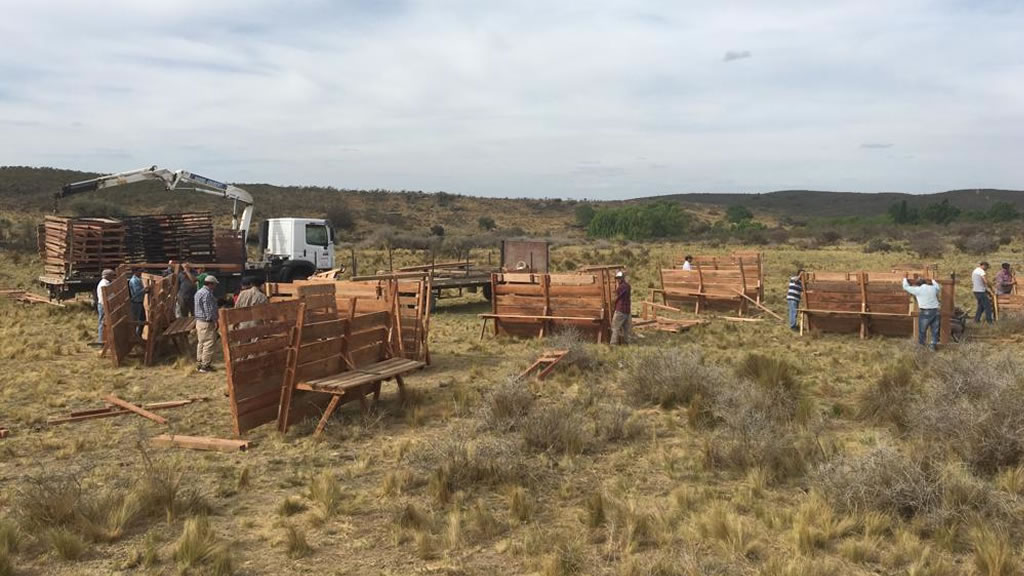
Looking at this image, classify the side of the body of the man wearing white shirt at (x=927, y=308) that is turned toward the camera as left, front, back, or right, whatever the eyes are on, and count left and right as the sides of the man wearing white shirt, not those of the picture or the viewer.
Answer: back

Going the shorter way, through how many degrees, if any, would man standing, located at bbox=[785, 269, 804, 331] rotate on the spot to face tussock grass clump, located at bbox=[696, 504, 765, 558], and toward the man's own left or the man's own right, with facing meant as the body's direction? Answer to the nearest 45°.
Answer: approximately 90° to the man's own right

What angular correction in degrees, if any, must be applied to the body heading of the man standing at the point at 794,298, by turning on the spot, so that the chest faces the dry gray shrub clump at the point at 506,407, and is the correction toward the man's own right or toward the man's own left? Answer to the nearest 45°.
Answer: approximately 90° to the man's own right

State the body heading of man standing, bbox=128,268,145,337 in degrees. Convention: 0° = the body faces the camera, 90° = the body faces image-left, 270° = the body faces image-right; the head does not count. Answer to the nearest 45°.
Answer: approximately 270°

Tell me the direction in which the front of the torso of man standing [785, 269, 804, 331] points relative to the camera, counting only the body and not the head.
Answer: to the viewer's right

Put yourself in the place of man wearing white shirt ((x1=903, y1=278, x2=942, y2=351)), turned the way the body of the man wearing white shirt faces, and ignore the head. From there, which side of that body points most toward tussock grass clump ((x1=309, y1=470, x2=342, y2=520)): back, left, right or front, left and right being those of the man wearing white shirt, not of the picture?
back

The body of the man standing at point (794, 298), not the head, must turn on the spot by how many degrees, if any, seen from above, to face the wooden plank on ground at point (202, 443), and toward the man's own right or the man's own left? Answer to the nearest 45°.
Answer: approximately 135° to the man's own right

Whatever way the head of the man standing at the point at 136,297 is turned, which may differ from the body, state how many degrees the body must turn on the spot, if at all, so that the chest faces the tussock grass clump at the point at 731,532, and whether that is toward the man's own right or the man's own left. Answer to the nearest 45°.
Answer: approximately 90° to the man's own right

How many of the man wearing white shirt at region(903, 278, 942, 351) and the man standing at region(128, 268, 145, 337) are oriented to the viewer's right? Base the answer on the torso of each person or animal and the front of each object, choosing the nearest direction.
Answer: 1

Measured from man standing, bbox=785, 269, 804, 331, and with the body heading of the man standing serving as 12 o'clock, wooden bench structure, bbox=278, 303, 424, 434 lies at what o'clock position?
The wooden bench structure is roughly at 4 o'clock from the man standing.
